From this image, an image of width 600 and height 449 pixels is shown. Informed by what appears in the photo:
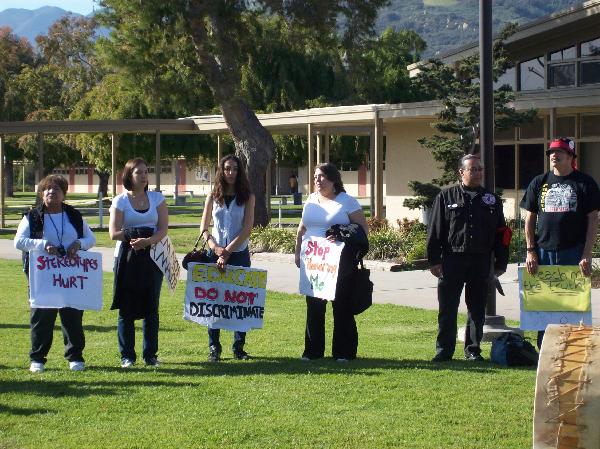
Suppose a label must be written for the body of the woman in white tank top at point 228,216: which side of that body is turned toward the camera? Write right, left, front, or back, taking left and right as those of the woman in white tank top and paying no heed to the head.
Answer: front

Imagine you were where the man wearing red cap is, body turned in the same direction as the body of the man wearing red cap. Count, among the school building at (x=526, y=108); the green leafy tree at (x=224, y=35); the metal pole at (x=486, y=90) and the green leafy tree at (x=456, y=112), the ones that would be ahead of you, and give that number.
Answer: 0

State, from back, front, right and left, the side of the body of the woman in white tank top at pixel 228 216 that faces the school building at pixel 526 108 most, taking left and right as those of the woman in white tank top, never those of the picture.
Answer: back

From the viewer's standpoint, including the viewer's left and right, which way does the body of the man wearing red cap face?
facing the viewer

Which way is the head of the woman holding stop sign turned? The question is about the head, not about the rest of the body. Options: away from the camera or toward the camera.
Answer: toward the camera

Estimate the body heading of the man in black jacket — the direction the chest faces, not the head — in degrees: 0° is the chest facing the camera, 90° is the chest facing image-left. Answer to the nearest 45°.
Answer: approximately 0°

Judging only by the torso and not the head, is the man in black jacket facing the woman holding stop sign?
no

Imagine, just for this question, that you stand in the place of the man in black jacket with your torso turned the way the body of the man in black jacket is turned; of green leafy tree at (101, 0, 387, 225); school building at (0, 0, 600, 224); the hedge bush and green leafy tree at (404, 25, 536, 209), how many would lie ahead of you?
0

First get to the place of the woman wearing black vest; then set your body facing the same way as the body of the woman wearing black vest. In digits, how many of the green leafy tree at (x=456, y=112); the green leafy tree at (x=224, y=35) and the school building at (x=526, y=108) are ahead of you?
0

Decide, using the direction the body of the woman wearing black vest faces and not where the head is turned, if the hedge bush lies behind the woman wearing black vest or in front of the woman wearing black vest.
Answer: behind

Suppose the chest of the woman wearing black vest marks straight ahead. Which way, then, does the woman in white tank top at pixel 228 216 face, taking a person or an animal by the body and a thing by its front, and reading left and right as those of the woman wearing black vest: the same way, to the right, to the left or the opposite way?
the same way

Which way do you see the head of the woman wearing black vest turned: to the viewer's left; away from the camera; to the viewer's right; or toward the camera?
toward the camera

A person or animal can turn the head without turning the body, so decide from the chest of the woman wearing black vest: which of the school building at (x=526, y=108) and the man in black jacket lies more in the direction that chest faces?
the man in black jacket

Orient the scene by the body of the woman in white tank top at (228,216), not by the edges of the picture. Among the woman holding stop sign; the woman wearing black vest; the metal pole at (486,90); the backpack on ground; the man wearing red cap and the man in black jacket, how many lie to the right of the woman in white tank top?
1

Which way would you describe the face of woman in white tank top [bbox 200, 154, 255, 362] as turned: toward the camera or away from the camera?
toward the camera

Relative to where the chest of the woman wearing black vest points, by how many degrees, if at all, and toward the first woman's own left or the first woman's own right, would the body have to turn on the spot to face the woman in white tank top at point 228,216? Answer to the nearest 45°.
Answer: approximately 90° to the first woman's own left
